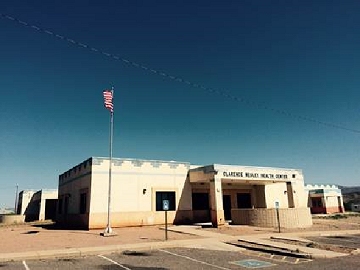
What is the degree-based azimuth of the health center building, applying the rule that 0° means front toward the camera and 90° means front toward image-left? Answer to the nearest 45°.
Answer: approximately 0°

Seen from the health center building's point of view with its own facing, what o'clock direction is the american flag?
The american flag is roughly at 1 o'clock from the health center building.
